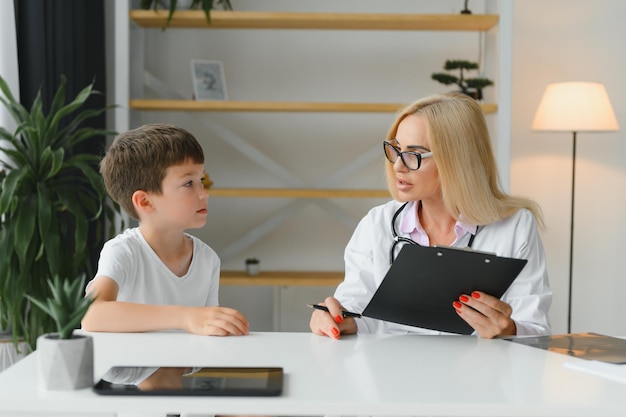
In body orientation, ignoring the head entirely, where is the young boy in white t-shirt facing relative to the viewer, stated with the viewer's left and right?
facing the viewer and to the right of the viewer

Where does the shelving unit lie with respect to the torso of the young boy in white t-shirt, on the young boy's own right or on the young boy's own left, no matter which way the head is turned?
on the young boy's own left

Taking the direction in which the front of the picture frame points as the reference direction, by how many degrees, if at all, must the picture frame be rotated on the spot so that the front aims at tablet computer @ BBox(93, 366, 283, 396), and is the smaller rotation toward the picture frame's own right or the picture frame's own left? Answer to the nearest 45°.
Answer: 0° — it already faces it

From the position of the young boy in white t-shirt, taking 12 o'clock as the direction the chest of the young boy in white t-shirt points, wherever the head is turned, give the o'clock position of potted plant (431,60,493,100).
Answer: The potted plant is roughly at 9 o'clock from the young boy in white t-shirt.

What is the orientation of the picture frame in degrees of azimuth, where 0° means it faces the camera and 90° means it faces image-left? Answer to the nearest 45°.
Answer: approximately 0°

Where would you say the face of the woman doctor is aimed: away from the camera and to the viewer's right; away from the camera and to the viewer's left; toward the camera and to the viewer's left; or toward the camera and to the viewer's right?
toward the camera and to the viewer's left

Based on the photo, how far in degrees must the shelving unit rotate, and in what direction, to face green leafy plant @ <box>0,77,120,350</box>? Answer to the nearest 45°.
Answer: approximately 45° to its right

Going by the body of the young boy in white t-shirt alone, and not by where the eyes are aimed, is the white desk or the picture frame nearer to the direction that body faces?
the white desk

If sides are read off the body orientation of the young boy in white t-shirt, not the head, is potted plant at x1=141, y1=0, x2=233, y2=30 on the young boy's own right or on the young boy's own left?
on the young boy's own left

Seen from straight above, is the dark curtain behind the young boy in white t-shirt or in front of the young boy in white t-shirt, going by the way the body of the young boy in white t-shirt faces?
behind

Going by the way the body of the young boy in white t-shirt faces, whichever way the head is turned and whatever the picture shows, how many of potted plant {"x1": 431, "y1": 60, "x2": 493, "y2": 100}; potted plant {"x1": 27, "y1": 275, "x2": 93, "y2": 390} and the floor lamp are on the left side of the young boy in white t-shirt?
2

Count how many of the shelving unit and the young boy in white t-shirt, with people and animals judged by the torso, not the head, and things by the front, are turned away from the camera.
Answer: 0

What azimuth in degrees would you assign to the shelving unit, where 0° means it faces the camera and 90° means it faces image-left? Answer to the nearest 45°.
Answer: approximately 0°

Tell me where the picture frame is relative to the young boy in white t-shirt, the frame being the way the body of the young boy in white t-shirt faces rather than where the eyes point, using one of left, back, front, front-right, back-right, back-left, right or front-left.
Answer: back-left
